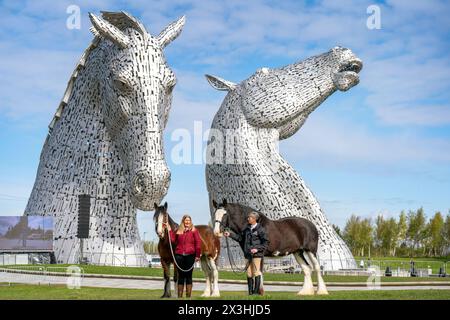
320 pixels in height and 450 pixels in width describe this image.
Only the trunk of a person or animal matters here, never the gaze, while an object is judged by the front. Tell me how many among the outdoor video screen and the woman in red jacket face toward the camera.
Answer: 2

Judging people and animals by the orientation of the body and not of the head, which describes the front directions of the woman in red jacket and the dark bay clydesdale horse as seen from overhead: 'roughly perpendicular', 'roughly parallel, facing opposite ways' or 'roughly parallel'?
roughly perpendicular

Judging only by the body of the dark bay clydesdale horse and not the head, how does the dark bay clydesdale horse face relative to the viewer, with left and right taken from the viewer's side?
facing to the left of the viewer

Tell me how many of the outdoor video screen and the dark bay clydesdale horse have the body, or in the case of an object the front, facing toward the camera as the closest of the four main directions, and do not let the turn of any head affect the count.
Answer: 1

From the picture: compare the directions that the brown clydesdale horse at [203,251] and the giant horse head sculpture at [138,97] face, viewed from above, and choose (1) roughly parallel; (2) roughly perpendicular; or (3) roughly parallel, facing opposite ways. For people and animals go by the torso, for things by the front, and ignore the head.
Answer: roughly perpendicular

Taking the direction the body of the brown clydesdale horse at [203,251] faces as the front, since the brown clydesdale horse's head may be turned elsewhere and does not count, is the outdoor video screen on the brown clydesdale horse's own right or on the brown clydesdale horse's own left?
on the brown clydesdale horse's own right

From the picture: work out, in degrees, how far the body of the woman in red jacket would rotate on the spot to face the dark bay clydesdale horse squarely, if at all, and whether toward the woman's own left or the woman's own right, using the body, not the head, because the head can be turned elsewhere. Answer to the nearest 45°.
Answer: approximately 90° to the woman's own left

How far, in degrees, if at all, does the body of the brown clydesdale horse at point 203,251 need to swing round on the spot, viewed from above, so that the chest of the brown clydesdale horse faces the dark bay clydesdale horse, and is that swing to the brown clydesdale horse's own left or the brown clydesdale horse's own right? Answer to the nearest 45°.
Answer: approximately 135° to the brown clydesdale horse's own left
